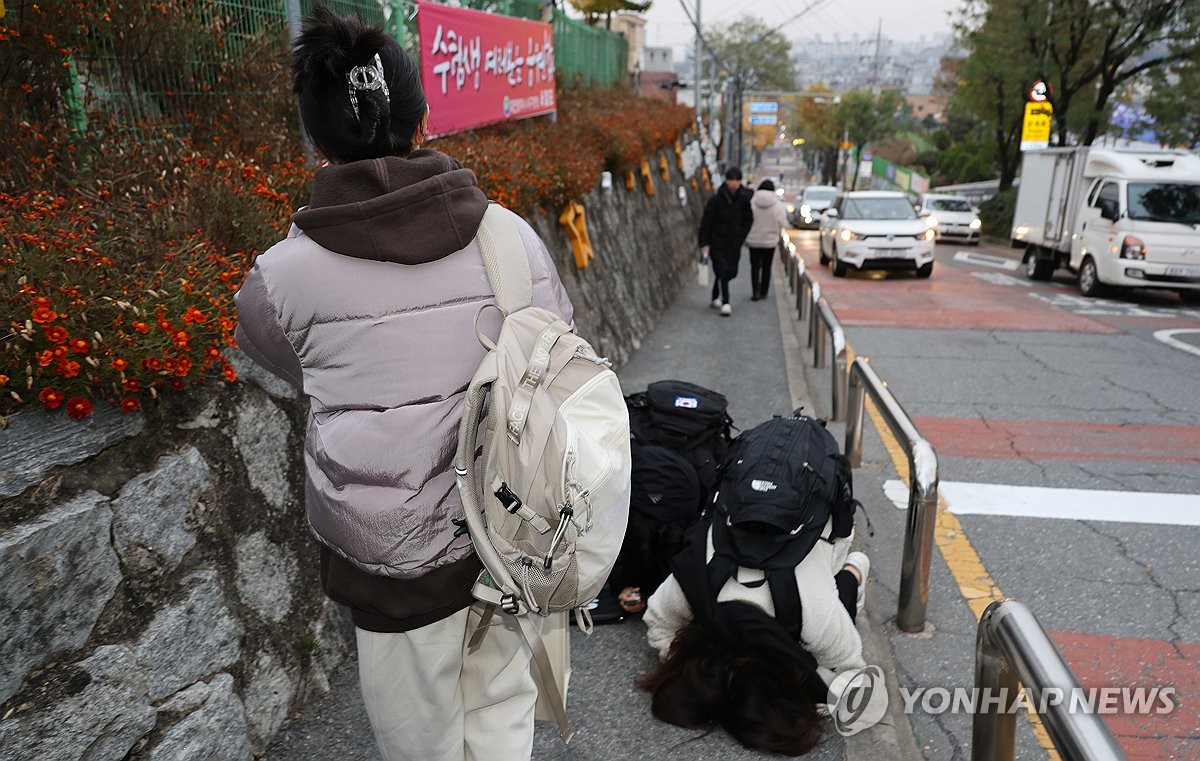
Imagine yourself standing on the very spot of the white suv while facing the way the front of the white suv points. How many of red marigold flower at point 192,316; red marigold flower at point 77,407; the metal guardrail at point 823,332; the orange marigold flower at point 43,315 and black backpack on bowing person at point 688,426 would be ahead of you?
5

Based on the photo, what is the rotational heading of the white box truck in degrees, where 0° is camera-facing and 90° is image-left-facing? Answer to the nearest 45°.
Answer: approximately 315°

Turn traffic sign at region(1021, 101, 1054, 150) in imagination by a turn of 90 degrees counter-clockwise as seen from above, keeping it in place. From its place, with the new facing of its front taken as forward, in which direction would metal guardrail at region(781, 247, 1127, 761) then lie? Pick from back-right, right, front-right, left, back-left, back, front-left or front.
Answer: right

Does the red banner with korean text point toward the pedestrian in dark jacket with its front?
no

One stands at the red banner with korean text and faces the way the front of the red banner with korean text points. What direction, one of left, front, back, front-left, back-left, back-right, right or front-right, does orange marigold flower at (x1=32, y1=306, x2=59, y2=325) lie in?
front-right

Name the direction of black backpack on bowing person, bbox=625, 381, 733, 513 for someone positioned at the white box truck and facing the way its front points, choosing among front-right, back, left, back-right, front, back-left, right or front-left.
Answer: front-right

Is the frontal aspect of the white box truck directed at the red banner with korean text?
no

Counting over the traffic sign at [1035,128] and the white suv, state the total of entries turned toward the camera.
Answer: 2

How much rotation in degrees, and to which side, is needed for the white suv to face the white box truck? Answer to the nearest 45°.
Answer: approximately 90° to its left

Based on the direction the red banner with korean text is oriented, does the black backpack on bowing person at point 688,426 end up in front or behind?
in front

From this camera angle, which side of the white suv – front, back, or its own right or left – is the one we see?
front
